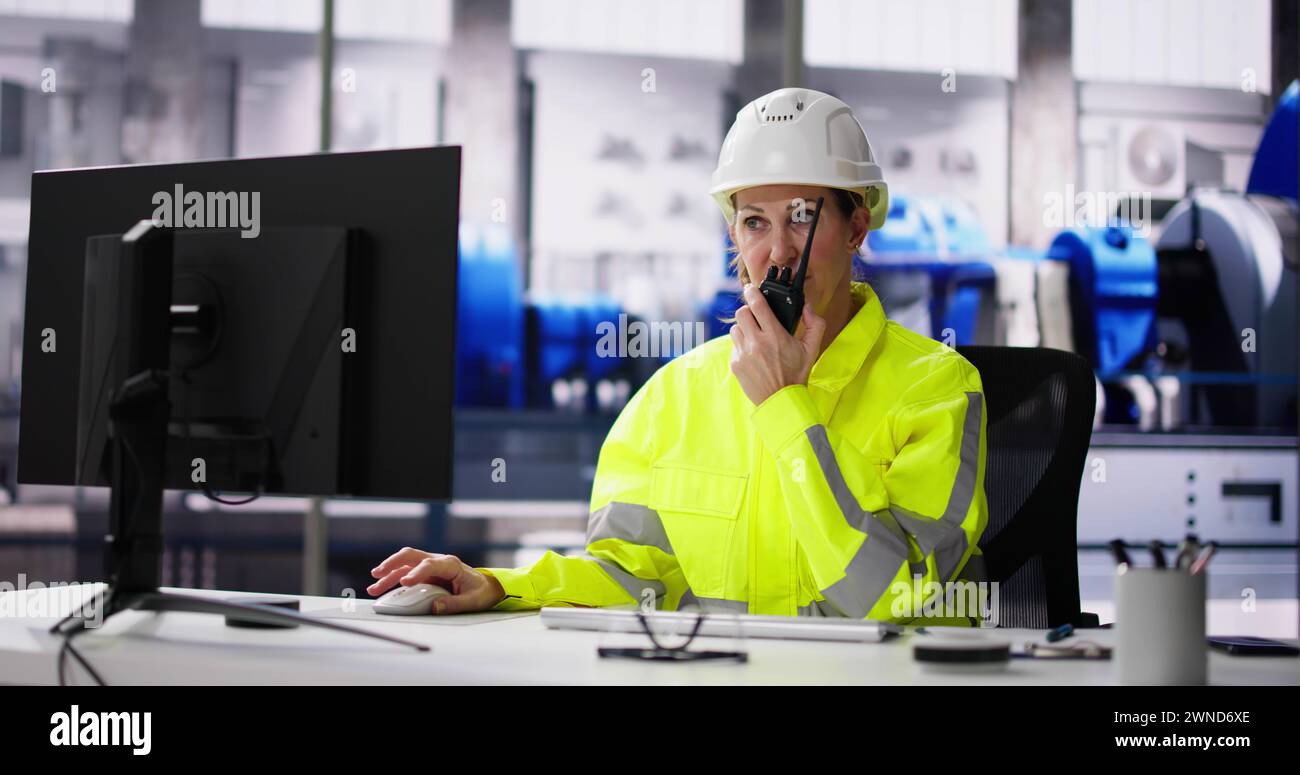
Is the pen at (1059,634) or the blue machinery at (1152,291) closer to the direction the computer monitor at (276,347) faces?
the blue machinery

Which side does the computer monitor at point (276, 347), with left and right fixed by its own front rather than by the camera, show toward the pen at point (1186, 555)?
right

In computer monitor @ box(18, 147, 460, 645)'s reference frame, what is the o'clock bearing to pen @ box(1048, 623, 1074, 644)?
The pen is roughly at 2 o'clock from the computer monitor.

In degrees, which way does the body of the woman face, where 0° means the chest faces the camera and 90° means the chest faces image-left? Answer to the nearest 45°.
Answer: approximately 45°

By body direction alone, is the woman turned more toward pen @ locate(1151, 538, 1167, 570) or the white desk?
the white desk

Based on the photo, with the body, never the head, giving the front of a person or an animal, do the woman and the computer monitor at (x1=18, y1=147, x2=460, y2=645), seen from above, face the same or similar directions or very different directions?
very different directions

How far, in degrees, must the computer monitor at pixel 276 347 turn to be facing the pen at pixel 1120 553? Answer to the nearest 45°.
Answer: approximately 90° to its right

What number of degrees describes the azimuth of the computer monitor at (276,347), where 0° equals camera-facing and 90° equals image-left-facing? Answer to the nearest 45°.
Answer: approximately 225°

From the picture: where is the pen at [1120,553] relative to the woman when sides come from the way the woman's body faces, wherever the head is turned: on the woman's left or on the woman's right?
on the woman's left

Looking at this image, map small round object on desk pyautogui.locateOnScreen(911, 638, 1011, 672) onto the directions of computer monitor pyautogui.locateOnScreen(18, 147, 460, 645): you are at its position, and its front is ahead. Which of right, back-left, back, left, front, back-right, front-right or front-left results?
right

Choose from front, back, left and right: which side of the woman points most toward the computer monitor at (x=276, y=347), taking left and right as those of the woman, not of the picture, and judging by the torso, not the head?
front

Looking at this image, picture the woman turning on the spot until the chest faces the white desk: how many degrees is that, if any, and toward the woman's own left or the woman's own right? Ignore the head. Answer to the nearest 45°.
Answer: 0° — they already face it

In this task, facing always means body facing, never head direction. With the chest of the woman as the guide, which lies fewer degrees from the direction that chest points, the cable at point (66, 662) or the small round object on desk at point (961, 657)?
the cable

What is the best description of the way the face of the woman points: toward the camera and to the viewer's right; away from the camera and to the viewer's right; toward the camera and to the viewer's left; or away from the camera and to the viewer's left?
toward the camera and to the viewer's left
